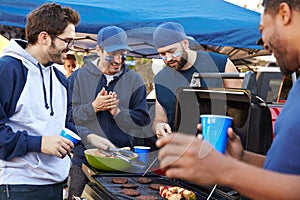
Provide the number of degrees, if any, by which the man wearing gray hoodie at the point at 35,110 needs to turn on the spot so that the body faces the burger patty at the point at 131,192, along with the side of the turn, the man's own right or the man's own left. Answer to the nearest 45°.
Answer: approximately 45° to the man's own left

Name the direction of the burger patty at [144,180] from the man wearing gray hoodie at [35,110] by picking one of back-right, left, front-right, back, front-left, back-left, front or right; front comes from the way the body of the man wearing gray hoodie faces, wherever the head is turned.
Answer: front-left

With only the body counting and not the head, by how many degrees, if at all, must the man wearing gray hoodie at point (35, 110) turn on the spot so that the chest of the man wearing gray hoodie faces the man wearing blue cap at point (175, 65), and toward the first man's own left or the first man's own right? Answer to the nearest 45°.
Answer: approximately 90° to the first man's own left

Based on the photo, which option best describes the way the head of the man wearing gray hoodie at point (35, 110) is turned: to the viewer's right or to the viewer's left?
to the viewer's right

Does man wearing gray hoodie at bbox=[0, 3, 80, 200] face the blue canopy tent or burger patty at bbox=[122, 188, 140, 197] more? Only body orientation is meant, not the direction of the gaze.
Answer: the burger patty

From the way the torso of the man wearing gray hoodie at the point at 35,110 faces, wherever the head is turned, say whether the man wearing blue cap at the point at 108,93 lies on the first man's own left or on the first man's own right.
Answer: on the first man's own left

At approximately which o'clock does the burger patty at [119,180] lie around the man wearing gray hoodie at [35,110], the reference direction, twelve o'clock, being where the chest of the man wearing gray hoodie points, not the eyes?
The burger patty is roughly at 10 o'clock from the man wearing gray hoodie.

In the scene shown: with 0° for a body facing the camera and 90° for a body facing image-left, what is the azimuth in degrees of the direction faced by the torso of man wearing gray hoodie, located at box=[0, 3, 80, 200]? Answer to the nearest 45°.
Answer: approximately 315°

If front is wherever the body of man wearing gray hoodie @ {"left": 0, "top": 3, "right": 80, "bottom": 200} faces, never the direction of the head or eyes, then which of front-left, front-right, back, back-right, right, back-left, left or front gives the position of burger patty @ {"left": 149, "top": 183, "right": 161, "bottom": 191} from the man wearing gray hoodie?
front-left
